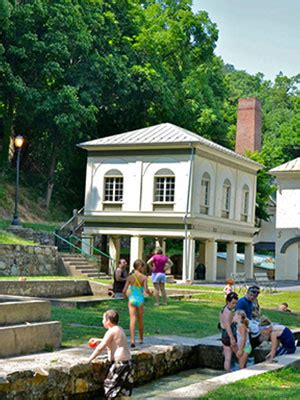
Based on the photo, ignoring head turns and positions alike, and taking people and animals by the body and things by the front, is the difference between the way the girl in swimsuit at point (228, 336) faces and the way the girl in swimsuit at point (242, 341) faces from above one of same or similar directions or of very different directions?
very different directions

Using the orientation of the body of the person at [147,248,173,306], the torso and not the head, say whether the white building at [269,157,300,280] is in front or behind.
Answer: in front

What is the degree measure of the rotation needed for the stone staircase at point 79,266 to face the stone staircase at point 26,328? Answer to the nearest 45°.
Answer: approximately 45° to its right

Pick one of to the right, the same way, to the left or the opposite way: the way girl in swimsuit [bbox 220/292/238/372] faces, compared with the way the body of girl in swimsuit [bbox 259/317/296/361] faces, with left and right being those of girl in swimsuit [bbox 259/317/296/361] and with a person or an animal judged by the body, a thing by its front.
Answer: the opposite way

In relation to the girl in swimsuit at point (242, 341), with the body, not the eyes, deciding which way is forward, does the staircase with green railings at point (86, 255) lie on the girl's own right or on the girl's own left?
on the girl's own right

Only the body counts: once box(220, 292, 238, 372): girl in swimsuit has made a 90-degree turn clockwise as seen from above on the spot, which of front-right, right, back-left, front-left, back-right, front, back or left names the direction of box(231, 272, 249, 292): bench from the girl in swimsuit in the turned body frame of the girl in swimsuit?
back

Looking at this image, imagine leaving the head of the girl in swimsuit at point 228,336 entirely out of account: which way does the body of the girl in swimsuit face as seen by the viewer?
to the viewer's right
